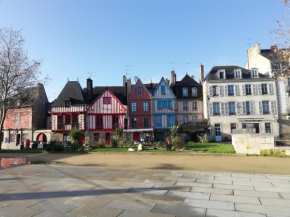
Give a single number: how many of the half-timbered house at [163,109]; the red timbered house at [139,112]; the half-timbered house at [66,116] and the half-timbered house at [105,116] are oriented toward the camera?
4

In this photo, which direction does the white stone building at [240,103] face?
toward the camera

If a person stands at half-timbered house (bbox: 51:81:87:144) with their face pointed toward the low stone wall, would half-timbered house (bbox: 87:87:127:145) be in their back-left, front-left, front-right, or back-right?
front-left

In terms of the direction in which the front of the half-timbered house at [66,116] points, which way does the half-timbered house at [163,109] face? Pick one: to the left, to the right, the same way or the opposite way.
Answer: the same way

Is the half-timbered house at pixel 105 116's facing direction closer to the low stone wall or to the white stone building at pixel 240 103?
the low stone wall

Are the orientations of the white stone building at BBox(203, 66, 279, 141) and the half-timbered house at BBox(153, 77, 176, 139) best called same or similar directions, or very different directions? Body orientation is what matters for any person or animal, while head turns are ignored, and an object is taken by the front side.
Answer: same or similar directions

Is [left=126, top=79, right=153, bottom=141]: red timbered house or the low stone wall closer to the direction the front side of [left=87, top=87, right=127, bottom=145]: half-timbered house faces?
the low stone wall

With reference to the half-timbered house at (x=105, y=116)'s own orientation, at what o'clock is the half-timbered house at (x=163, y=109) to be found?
the half-timbered house at (x=163, y=109) is roughly at 9 o'clock from the half-timbered house at (x=105, y=116).

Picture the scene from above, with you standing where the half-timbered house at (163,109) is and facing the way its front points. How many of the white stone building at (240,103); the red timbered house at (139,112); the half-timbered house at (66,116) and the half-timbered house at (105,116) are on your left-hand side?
1

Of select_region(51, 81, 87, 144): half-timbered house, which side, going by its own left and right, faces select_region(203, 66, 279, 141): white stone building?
left

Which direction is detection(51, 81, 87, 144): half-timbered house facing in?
toward the camera

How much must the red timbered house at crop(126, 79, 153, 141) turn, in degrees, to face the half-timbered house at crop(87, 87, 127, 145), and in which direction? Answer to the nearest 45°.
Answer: approximately 90° to its right

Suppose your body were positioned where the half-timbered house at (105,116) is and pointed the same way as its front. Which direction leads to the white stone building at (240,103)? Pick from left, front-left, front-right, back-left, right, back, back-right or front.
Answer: left

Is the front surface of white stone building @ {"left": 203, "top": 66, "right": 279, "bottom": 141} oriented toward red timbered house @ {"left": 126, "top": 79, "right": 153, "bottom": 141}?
no

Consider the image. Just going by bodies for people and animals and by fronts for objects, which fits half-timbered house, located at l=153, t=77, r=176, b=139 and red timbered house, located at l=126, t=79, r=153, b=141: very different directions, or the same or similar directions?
same or similar directions

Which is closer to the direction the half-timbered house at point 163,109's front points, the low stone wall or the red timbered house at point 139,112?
the low stone wall

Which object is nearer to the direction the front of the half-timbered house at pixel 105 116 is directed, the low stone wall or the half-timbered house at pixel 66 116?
the low stone wall

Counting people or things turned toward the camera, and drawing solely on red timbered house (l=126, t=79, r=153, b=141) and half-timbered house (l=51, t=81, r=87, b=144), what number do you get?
2

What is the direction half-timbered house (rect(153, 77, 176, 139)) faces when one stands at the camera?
facing the viewer

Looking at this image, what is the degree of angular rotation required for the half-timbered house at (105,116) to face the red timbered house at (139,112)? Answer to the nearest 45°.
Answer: approximately 90° to its left
